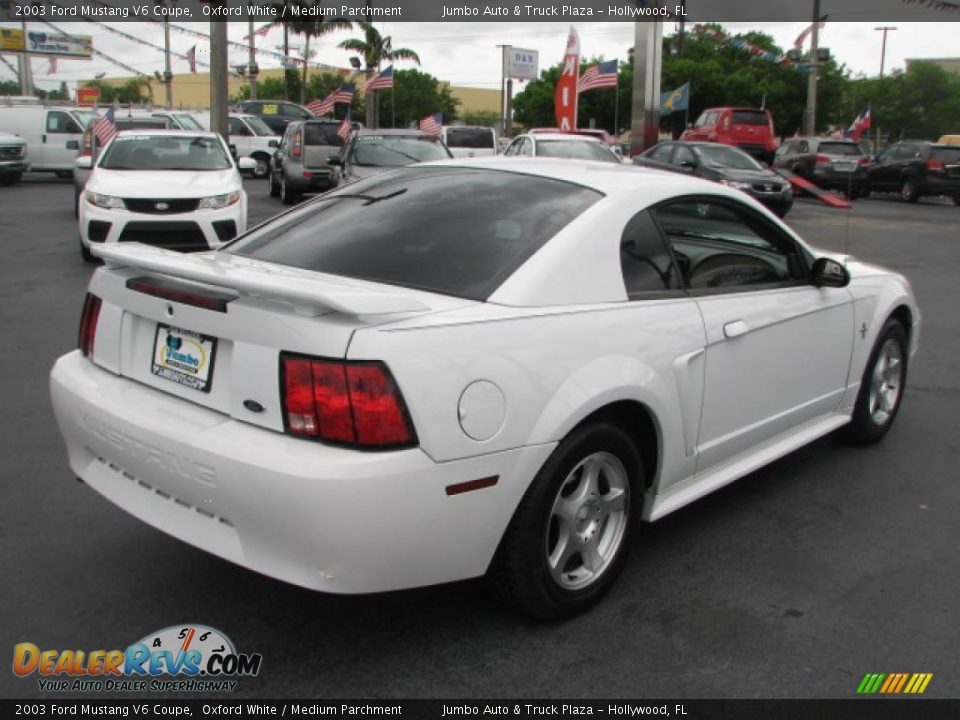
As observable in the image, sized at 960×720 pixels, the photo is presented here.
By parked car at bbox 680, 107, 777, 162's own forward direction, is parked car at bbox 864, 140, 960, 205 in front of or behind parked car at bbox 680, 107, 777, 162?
behind

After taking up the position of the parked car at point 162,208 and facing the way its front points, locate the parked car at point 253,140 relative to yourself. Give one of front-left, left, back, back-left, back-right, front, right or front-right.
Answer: back

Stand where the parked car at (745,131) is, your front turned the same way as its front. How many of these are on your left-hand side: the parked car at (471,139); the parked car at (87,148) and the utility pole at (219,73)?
3

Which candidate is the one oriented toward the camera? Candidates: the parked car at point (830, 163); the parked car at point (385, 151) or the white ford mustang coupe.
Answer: the parked car at point (385, 151)

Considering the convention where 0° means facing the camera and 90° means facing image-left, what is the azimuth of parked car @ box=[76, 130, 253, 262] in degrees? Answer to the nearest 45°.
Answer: approximately 0°

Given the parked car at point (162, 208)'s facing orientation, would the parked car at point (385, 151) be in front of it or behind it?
behind

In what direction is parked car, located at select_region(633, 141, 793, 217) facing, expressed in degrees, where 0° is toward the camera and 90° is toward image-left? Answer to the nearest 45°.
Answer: approximately 315°

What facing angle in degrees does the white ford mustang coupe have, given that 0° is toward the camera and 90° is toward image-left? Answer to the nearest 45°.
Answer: approximately 225°

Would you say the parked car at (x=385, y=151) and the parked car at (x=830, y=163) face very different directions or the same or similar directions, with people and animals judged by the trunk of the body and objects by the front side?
very different directions

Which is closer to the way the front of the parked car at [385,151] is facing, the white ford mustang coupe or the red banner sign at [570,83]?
the white ford mustang coupe

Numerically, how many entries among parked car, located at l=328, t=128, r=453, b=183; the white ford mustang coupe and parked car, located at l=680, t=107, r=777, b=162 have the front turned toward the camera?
1
